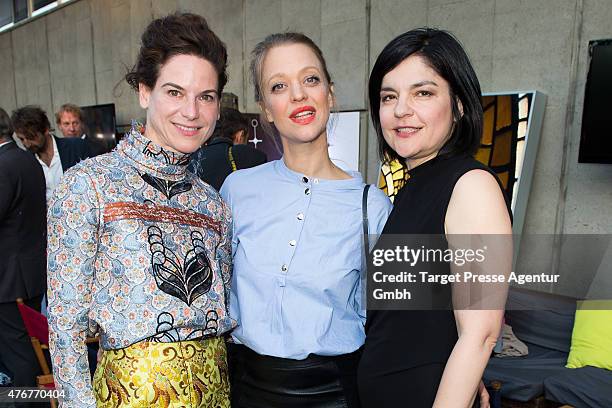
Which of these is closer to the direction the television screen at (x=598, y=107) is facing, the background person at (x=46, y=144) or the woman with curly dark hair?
the woman with curly dark hair

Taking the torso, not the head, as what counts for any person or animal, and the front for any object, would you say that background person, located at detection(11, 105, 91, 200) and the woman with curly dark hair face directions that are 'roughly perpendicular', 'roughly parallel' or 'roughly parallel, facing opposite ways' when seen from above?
roughly perpendicular

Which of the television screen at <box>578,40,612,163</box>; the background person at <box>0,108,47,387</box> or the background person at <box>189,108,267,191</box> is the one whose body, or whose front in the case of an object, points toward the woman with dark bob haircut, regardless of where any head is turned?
the television screen

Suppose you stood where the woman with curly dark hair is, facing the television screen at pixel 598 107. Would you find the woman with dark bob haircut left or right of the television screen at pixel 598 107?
right

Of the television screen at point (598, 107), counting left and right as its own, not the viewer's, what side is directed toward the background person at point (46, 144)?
right

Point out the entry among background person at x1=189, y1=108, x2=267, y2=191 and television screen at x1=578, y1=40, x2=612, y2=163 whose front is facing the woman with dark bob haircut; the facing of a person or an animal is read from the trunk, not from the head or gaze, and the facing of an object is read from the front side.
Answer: the television screen

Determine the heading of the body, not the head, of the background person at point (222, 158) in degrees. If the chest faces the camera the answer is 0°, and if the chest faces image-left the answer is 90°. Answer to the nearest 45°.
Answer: approximately 225°

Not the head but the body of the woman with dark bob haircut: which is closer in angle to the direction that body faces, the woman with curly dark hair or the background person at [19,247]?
the woman with curly dark hair
